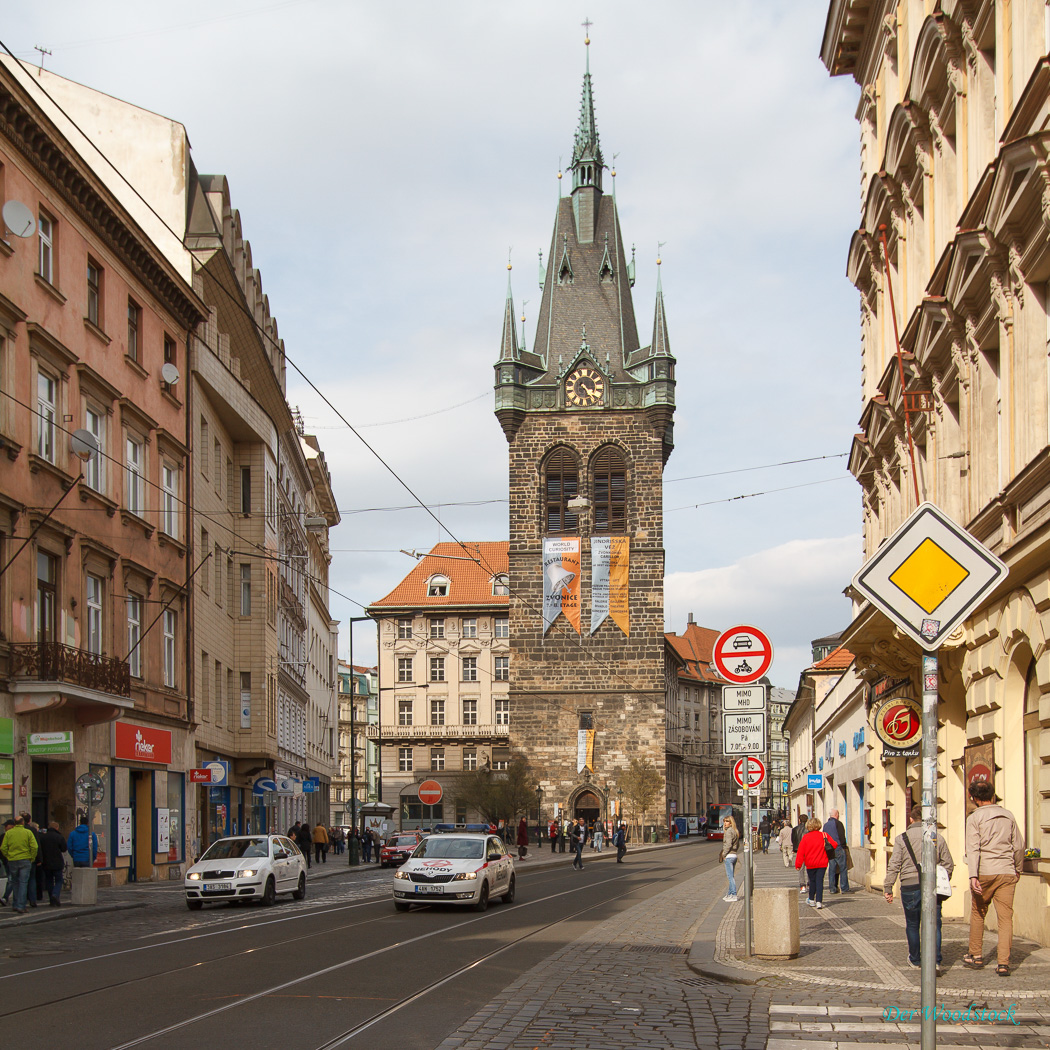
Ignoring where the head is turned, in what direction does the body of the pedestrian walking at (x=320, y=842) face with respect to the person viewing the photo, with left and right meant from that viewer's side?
facing away from the viewer

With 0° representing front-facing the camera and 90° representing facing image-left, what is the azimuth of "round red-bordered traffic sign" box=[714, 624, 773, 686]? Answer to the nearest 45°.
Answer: approximately 0°

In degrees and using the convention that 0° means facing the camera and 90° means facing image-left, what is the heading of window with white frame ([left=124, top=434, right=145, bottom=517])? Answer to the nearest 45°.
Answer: approximately 315°

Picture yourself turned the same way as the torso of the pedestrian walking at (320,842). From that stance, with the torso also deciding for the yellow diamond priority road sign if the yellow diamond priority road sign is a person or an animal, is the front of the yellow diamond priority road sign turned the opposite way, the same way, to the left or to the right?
the opposite way

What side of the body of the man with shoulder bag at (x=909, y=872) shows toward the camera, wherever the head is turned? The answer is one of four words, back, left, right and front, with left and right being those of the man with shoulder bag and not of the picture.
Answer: back

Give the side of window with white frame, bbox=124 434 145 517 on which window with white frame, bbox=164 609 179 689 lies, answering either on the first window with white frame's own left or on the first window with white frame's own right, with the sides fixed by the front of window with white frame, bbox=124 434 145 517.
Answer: on the first window with white frame's own left

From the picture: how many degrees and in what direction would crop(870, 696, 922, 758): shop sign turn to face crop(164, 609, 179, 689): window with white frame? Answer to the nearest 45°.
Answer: approximately 135° to its right

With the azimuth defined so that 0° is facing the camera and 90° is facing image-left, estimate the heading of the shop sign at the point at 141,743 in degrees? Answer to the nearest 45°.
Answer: approximately 315°
